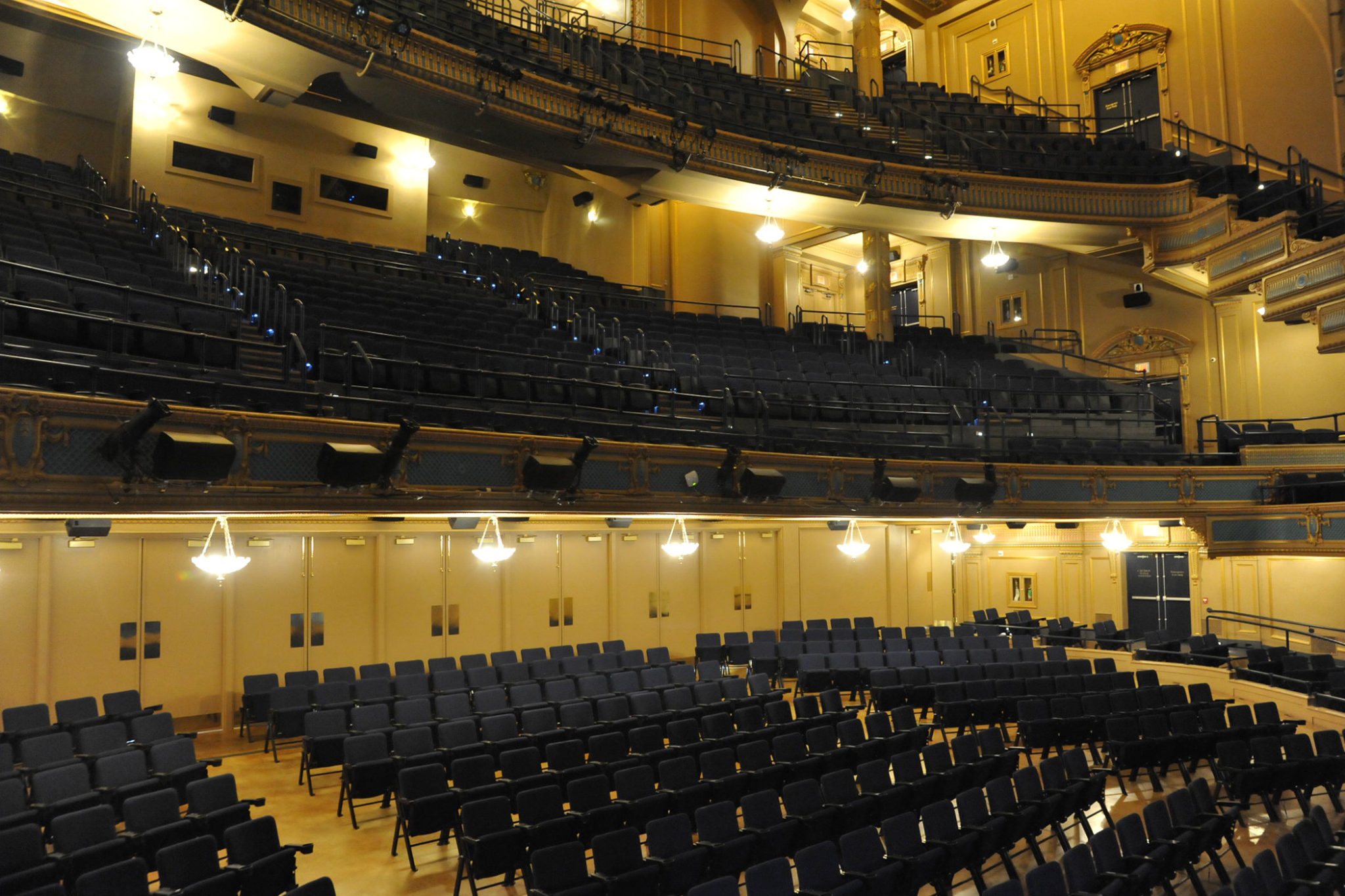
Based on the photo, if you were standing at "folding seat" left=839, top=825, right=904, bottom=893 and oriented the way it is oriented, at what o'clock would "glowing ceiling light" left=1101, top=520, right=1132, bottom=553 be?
The glowing ceiling light is roughly at 8 o'clock from the folding seat.

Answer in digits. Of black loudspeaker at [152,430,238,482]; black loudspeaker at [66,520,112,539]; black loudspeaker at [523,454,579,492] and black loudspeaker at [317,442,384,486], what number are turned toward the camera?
4

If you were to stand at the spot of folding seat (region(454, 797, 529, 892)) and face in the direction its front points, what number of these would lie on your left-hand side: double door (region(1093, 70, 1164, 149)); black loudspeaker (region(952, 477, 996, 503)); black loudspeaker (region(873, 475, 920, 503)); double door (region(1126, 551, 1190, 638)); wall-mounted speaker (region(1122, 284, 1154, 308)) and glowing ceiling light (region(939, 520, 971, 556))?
6

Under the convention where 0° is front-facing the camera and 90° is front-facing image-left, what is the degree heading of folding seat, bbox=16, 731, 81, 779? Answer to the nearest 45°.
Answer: approximately 315°

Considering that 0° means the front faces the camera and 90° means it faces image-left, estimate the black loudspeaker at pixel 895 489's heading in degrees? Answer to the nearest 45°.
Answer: approximately 45°

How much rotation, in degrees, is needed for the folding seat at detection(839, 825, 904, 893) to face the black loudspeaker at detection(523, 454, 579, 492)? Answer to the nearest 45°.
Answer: approximately 180°

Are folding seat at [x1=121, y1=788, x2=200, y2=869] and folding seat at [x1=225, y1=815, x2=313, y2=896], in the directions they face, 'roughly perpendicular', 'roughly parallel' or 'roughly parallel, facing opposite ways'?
roughly parallel

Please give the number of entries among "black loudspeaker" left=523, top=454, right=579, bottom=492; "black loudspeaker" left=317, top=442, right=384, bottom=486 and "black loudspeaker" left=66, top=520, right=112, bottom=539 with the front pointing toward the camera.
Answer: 3

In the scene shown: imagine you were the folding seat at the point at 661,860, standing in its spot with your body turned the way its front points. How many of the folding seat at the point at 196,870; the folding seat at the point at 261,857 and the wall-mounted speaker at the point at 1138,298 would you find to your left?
1

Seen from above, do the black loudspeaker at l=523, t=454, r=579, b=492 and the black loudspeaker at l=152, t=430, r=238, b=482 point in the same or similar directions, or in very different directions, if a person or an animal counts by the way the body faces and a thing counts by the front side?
same or similar directions

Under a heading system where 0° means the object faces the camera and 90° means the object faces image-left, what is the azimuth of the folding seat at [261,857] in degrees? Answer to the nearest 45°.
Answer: approximately 315°

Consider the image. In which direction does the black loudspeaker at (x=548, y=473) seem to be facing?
toward the camera

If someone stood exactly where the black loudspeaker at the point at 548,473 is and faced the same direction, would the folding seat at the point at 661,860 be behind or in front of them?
in front

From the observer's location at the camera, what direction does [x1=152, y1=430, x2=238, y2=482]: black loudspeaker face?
facing the viewer

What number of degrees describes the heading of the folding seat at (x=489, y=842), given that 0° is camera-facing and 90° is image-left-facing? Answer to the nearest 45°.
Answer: approximately 315°
